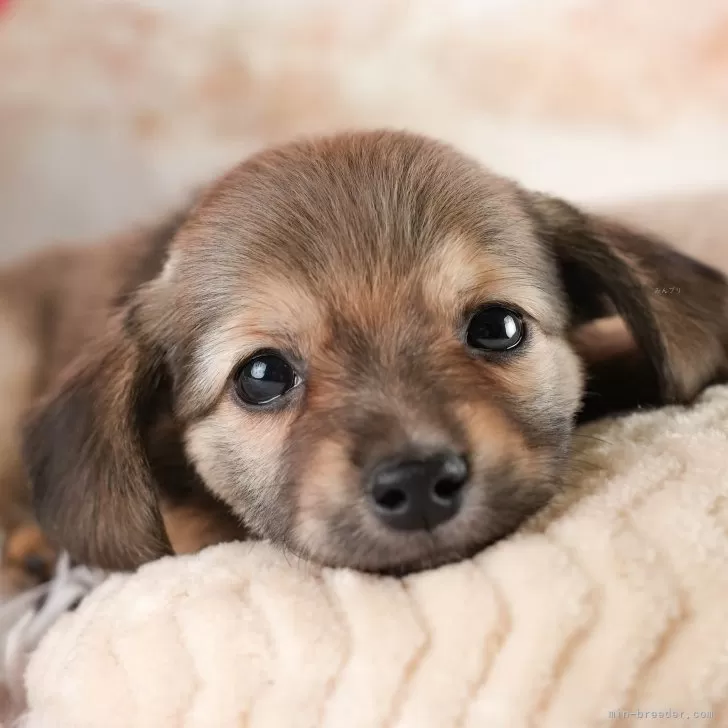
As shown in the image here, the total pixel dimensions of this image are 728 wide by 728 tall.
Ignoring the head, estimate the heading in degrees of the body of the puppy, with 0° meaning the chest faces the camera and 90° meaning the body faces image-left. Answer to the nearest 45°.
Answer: approximately 0°
